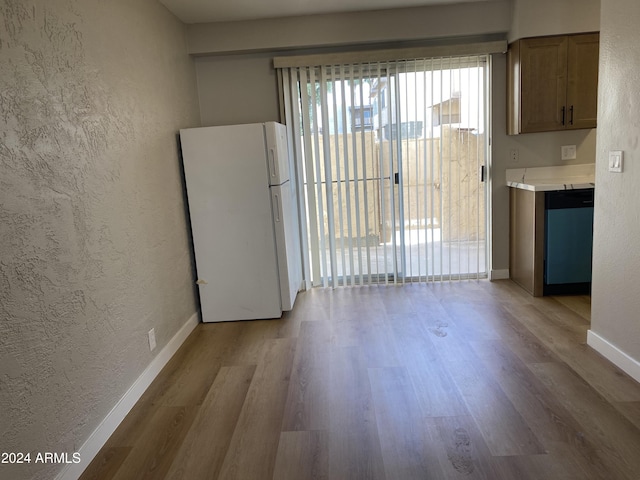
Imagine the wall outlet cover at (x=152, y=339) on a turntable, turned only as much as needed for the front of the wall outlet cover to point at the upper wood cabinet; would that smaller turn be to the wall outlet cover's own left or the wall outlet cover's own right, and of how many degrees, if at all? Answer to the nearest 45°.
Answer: approximately 45° to the wall outlet cover's own left

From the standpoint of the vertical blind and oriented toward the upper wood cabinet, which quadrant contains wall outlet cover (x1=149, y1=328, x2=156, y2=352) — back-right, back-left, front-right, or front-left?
back-right

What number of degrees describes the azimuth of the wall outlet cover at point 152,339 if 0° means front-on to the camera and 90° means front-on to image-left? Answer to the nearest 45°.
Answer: approximately 315°

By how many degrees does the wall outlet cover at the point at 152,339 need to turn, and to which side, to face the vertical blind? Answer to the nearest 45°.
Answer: approximately 45° to its left

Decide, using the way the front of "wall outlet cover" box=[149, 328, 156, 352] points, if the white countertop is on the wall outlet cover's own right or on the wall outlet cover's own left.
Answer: on the wall outlet cover's own left
